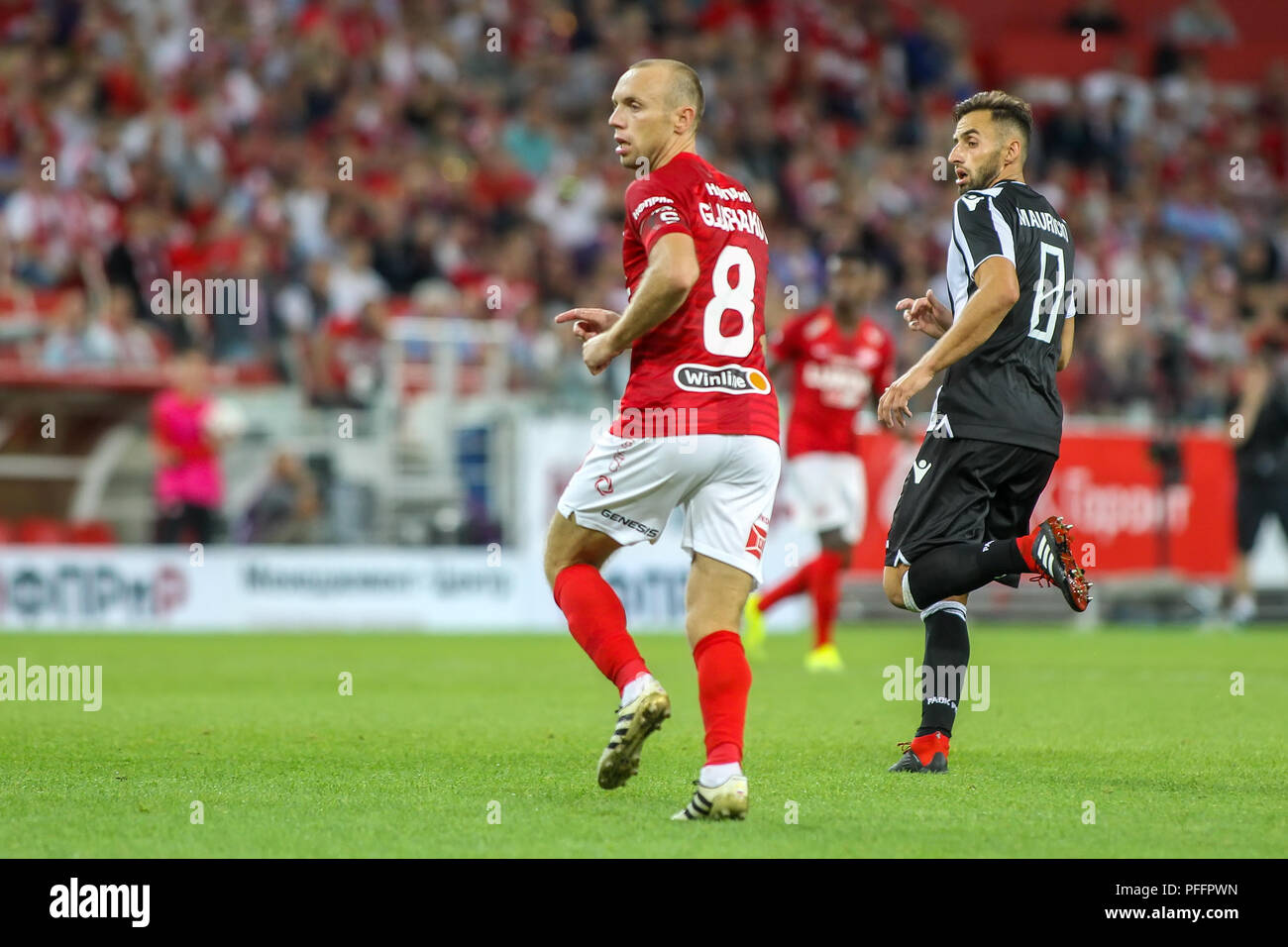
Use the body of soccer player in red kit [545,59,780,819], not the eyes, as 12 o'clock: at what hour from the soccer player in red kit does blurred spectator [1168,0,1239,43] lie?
The blurred spectator is roughly at 2 o'clock from the soccer player in red kit.

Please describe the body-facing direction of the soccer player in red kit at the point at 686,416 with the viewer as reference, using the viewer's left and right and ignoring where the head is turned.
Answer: facing away from the viewer and to the left of the viewer

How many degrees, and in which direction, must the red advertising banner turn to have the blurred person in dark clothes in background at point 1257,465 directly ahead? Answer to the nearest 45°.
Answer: approximately 45° to its left

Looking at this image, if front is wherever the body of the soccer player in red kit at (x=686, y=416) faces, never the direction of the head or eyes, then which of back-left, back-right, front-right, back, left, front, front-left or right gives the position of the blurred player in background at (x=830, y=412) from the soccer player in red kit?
front-right

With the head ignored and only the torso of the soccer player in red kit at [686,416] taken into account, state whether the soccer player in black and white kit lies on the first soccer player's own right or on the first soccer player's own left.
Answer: on the first soccer player's own right

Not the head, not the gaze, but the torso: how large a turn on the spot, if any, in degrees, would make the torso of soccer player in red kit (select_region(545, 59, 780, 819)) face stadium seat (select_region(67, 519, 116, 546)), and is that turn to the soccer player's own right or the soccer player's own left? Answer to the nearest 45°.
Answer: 0° — they already face it

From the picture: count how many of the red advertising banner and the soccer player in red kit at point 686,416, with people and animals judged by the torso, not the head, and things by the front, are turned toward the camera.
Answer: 1

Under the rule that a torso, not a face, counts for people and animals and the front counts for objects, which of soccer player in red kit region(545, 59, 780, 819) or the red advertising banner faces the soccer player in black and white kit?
the red advertising banner

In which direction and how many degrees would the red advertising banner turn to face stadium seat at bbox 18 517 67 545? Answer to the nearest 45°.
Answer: approximately 45° to its right

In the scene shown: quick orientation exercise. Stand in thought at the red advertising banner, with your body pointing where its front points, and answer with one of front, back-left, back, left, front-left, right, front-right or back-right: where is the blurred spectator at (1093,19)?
back
